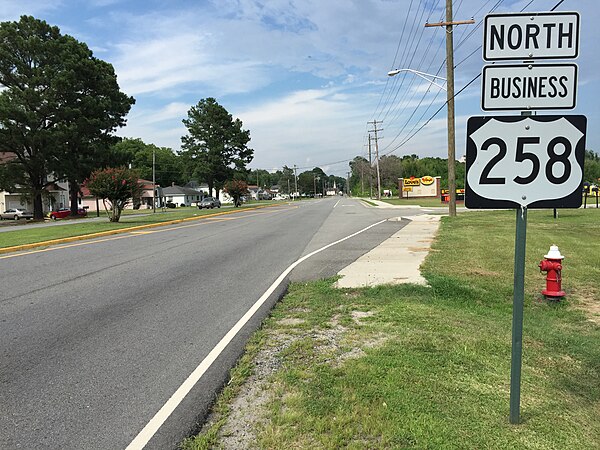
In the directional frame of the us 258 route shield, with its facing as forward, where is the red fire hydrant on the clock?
The red fire hydrant is roughly at 6 o'clock from the us 258 route shield.

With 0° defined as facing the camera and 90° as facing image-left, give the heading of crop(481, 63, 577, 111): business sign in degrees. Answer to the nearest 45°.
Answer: approximately 0°

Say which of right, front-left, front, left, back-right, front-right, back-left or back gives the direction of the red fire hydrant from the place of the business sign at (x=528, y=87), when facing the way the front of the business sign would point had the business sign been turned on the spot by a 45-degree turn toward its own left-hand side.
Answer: back-left

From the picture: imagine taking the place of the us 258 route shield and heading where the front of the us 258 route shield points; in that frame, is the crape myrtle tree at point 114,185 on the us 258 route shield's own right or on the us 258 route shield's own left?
on the us 258 route shield's own right

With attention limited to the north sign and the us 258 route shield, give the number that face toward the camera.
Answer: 2

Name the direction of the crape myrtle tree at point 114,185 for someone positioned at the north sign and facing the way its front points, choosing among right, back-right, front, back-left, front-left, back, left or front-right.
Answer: back-right

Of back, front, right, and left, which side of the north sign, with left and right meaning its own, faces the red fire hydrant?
back

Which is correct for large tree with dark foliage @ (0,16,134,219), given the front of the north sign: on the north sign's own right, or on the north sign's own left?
on the north sign's own right
